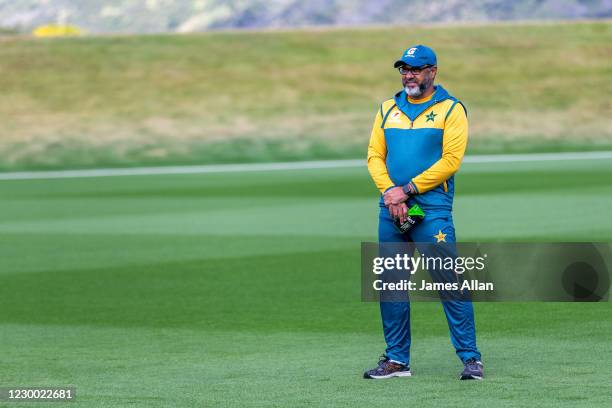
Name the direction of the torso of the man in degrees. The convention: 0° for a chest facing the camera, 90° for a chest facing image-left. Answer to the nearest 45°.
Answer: approximately 45°
